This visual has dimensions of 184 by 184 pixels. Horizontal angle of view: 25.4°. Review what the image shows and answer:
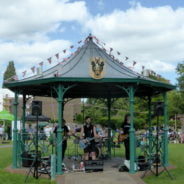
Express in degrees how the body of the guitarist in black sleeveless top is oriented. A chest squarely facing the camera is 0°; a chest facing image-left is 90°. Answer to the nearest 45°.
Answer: approximately 0°
